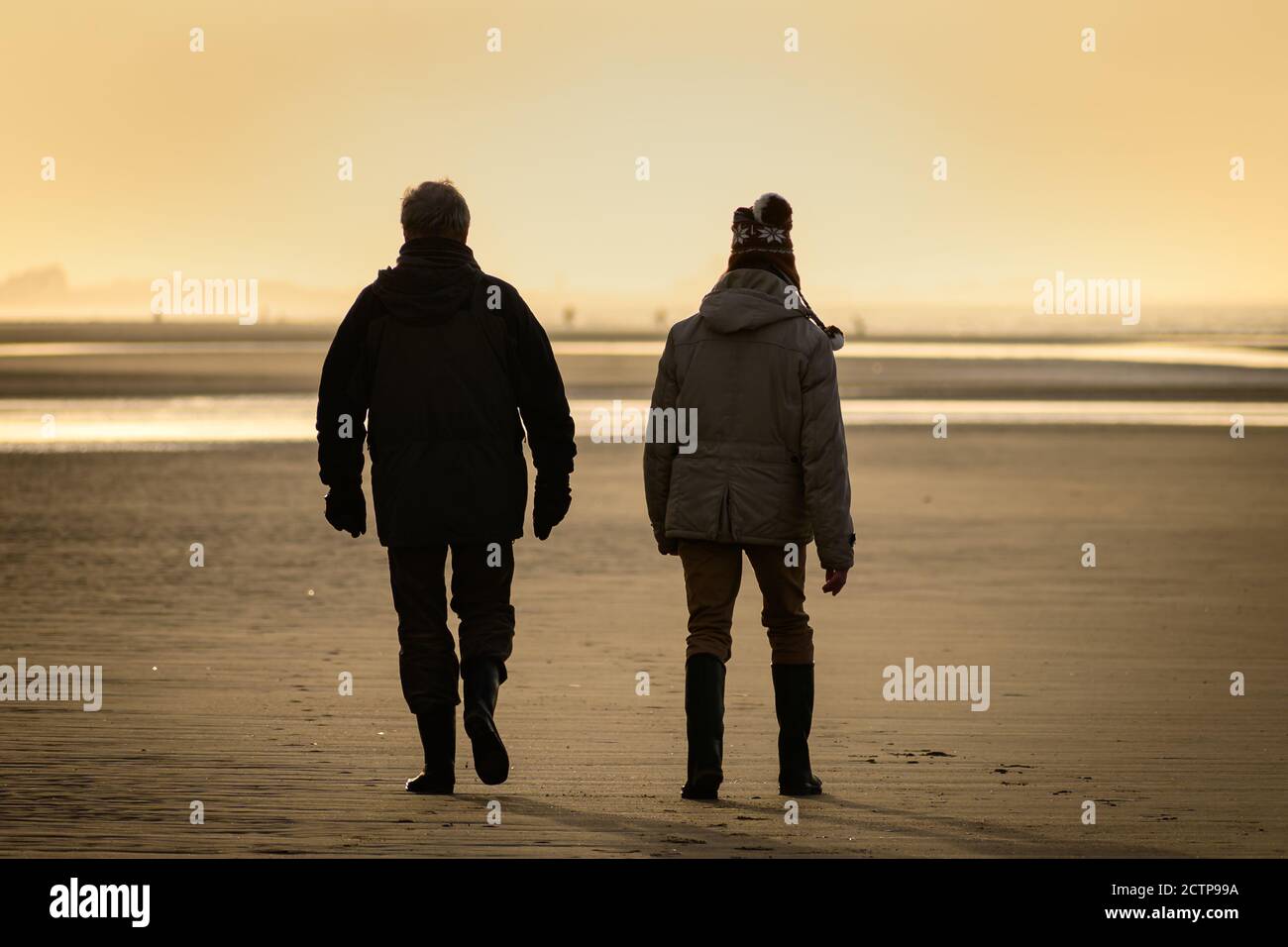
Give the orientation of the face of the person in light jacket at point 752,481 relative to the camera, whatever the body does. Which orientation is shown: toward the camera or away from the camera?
away from the camera

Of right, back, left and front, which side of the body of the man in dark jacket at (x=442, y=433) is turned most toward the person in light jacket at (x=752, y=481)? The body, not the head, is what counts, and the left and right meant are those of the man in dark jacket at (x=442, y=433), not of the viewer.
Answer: right

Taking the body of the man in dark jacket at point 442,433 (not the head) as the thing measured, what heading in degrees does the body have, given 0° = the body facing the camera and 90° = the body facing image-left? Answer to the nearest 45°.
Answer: approximately 180°

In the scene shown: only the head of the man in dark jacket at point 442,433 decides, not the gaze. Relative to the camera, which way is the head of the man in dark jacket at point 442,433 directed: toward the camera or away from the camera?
away from the camera
